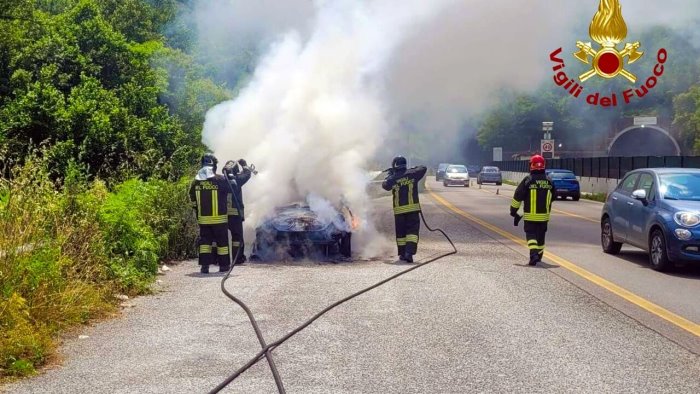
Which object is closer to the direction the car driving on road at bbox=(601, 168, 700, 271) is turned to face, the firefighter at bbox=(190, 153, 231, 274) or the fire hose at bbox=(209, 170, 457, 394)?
the fire hose

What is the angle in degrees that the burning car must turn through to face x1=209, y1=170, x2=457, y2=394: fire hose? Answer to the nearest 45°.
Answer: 0° — it already faces it

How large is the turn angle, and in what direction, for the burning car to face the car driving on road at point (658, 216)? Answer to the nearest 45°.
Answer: approximately 90° to its left

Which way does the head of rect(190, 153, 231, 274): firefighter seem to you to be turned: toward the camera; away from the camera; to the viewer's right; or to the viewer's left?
away from the camera

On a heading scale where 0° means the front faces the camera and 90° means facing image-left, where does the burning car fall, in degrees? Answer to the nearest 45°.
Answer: approximately 0°

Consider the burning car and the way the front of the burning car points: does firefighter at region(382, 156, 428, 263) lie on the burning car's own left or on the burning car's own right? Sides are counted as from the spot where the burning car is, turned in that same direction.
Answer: on the burning car's own left

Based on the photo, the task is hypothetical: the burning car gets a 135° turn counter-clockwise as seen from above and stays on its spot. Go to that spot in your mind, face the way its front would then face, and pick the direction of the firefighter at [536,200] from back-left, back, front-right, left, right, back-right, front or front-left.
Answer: front-right

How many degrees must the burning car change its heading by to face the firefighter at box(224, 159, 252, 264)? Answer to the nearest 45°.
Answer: approximately 90° to its right

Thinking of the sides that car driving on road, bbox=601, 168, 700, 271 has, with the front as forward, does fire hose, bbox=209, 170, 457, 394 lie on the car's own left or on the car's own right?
on the car's own right

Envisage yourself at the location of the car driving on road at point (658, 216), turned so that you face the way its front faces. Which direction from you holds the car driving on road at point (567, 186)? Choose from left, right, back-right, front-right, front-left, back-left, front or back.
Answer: back-left

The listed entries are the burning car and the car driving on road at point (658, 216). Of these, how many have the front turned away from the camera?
0

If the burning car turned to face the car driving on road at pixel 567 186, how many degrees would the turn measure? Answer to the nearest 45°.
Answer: approximately 135° to its left

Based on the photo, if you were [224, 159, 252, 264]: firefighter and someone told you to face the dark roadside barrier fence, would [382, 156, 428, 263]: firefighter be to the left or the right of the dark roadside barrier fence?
right
